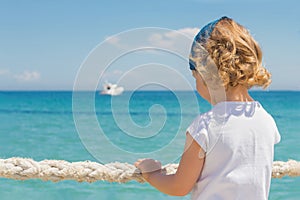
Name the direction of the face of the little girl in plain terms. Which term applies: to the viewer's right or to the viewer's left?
to the viewer's left

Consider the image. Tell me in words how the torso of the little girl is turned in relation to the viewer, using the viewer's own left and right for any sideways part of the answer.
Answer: facing away from the viewer and to the left of the viewer
